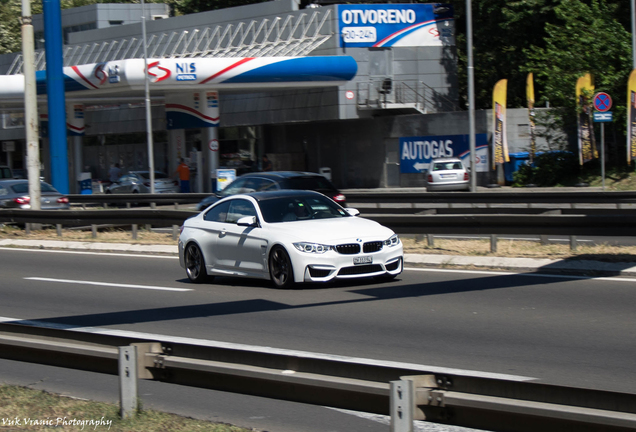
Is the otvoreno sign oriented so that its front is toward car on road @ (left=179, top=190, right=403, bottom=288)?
yes

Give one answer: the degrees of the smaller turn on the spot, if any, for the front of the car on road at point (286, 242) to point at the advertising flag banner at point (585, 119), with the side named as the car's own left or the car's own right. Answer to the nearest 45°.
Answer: approximately 90° to the car's own left

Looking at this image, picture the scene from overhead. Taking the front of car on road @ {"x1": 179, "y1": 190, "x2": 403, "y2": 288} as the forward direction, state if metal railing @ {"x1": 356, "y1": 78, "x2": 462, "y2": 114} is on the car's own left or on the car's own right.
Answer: on the car's own left

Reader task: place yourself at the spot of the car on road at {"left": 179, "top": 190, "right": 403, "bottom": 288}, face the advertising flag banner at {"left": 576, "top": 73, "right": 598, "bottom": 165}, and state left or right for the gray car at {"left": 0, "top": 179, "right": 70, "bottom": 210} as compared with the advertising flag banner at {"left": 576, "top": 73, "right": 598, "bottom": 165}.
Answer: left

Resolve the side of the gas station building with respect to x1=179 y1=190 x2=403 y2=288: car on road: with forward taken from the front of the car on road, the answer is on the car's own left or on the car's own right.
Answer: on the car's own left

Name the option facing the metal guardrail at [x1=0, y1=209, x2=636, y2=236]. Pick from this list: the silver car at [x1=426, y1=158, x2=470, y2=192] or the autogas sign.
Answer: the autogas sign

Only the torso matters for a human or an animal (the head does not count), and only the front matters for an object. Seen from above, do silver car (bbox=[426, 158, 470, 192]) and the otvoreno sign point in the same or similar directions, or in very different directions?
very different directions

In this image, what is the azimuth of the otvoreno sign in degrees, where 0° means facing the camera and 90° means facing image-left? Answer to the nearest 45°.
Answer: approximately 0°

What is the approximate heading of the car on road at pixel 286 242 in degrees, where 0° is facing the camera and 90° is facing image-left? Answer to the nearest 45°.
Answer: approximately 315°

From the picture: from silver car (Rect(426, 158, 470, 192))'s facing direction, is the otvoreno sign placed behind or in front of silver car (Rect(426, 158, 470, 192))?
in front
